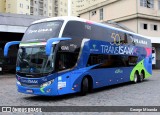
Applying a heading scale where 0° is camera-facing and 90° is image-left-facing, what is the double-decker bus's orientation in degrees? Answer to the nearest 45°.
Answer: approximately 45°
